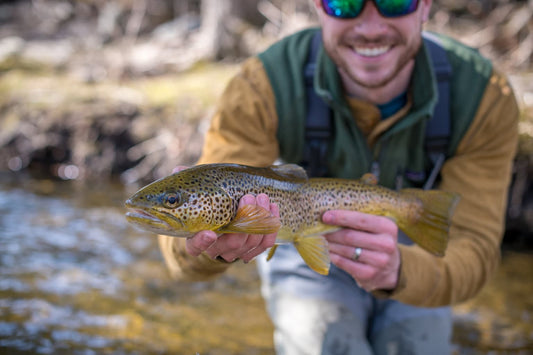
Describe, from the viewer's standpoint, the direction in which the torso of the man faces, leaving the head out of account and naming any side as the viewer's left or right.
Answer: facing the viewer
